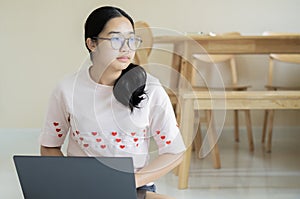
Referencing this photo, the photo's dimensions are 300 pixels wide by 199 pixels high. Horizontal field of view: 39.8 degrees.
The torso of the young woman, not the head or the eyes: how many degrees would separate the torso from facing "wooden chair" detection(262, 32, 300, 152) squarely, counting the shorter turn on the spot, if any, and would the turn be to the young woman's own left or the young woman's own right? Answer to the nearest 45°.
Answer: approximately 135° to the young woman's own left

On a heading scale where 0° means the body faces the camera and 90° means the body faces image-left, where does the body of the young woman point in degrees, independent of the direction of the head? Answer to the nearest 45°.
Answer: approximately 0°

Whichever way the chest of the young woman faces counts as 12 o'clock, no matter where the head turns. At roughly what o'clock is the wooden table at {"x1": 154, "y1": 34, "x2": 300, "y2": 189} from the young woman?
The wooden table is roughly at 7 o'clock from the young woman.
